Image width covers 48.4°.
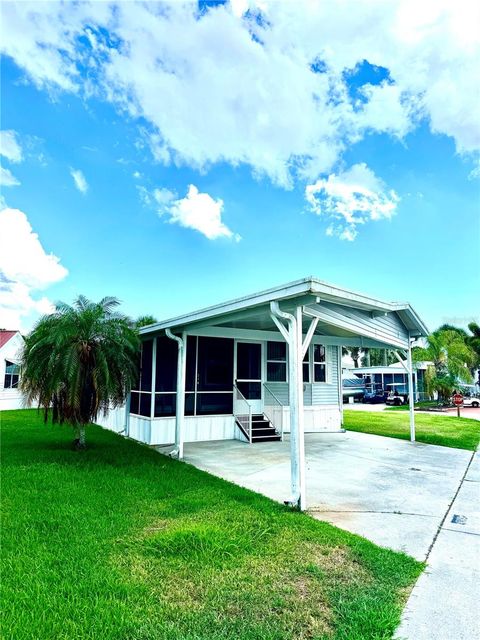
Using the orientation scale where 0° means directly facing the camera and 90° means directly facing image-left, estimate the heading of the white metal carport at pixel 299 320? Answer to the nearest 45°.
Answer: approximately 315°

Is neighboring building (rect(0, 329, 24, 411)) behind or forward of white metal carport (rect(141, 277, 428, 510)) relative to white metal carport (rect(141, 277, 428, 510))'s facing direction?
behind

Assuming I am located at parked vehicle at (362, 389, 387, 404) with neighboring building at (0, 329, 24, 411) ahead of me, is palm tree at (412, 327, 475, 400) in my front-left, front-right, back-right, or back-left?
back-left

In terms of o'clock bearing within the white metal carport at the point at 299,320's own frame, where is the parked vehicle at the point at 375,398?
The parked vehicle is roughly at 8 o'clock from the white metal carport.

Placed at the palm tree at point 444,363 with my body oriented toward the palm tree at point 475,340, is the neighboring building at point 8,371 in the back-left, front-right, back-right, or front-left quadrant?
back-left
